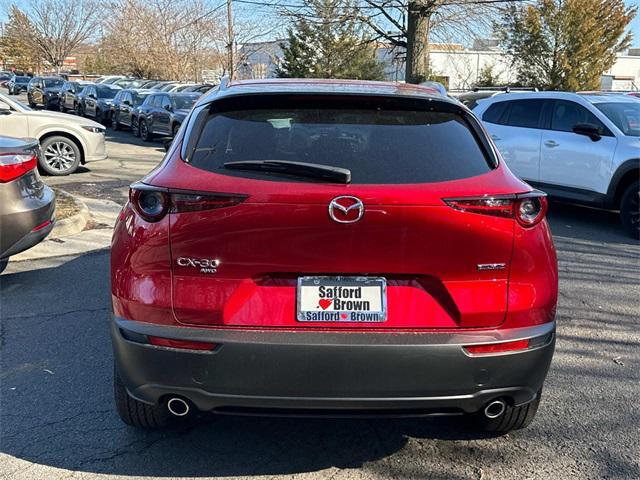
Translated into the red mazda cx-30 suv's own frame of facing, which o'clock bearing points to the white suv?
The white suv is roughly at 1 o'clock from the red mazda cx-30 suv.

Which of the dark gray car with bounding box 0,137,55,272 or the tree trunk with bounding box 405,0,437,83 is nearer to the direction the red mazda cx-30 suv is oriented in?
the tree trunk

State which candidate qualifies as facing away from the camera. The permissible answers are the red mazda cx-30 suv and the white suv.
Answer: the red mazda cx-30 suv

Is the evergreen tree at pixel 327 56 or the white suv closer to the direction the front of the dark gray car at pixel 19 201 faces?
the evergreen tree

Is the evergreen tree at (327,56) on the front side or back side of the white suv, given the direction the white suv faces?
on the back side

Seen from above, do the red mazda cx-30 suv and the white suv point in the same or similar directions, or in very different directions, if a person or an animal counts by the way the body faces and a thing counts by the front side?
very different directions

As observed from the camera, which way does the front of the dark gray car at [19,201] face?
facing away from the viewer and to the left of the viewer

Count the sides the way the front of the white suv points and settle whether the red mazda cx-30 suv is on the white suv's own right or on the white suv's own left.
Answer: on the white suv's own right

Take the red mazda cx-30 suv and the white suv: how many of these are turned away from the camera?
1

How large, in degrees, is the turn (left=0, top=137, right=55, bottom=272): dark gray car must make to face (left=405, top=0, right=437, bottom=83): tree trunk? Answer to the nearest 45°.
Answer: approximately 90° to its right

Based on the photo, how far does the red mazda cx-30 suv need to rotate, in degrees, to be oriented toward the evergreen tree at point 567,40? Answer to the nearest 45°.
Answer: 0° — it already faces it

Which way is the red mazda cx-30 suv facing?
away from the camera
